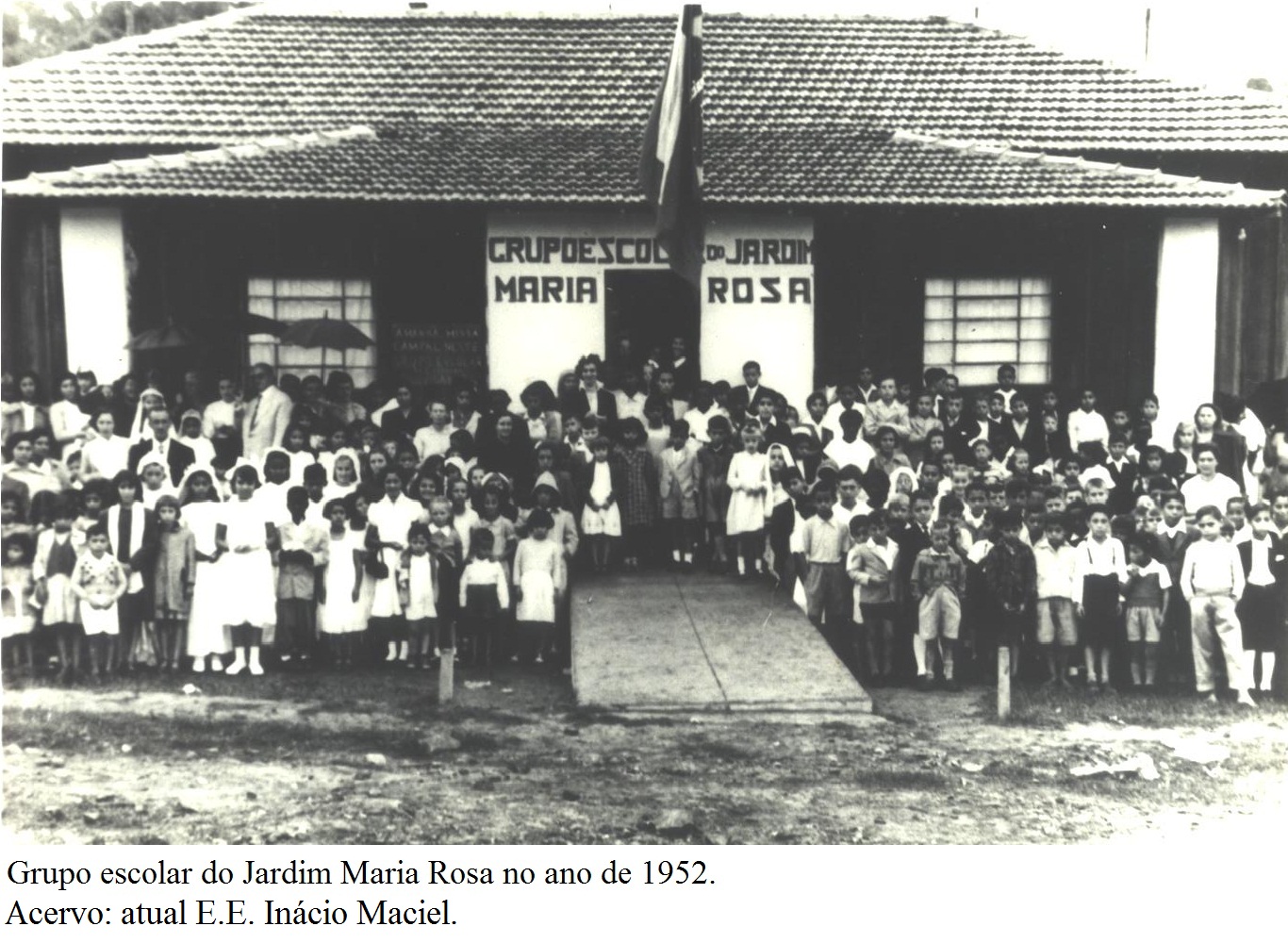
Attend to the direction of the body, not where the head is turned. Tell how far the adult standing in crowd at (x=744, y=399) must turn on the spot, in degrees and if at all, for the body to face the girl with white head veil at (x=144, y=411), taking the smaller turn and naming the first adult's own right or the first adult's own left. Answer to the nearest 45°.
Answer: approximately 90° to the first adult's own right

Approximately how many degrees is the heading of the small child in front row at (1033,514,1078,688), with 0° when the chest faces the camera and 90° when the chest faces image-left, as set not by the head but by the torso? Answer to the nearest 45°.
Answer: approximately 0°

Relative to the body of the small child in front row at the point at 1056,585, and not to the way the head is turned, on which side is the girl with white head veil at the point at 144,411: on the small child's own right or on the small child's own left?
on the small child's own right

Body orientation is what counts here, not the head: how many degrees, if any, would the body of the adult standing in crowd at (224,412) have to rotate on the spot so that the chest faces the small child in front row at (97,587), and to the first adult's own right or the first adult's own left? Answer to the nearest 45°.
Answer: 0° — they already face them

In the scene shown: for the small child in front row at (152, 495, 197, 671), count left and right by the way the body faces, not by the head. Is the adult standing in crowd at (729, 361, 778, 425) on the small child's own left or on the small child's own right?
on the small child's own left

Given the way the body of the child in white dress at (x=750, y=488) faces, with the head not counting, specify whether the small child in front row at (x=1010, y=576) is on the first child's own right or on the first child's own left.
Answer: on the first child's own left

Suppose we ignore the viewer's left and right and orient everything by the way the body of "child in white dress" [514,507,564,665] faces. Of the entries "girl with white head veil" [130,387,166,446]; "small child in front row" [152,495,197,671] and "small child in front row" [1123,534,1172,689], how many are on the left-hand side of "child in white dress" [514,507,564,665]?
1

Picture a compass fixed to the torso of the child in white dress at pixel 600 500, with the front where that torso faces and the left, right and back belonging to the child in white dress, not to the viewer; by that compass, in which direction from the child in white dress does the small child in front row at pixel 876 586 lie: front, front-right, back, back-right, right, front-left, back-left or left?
front-left
